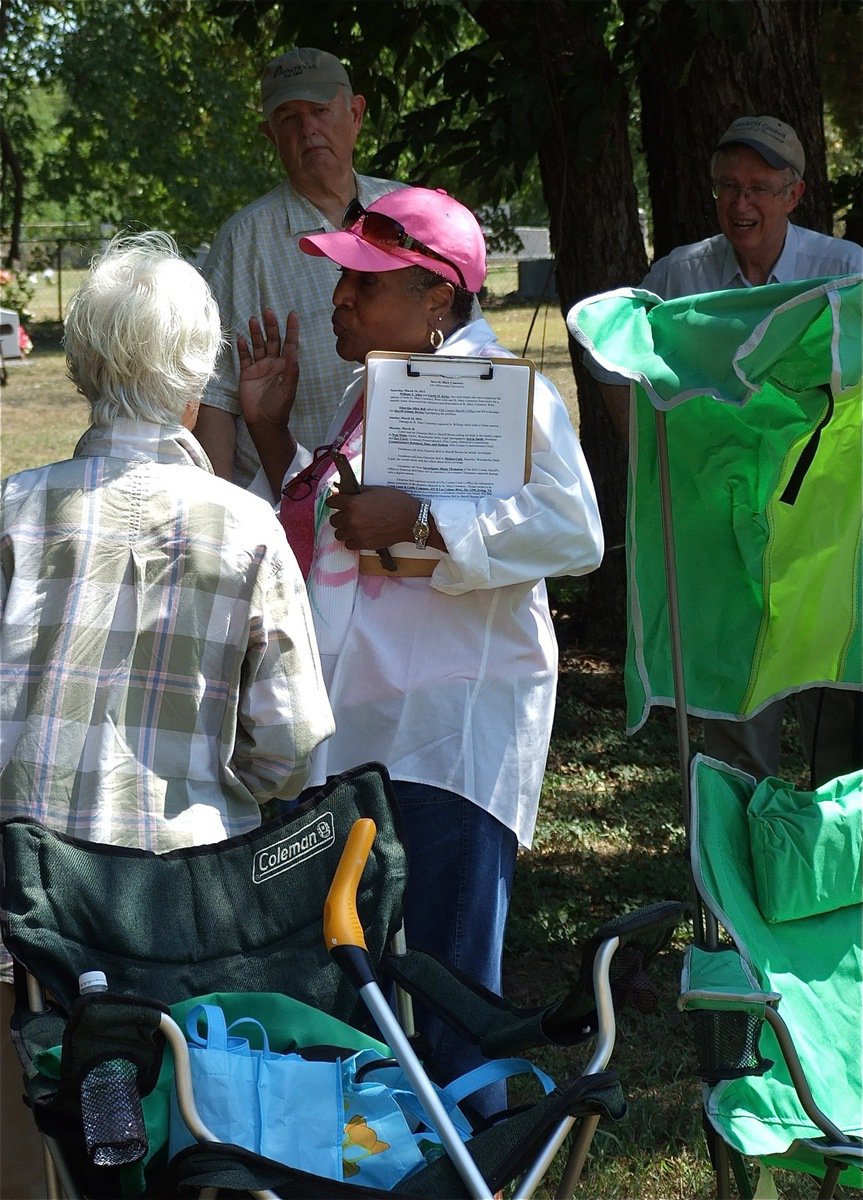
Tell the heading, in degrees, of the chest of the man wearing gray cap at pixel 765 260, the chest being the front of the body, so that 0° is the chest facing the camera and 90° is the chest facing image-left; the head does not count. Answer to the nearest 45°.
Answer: approximately 0°

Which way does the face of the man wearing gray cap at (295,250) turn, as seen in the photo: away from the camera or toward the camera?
toward the camera

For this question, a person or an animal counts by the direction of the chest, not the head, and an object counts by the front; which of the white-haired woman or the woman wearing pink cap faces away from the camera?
the white-haired woman

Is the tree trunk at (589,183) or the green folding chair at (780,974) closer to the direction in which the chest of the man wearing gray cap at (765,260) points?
the green folding chair

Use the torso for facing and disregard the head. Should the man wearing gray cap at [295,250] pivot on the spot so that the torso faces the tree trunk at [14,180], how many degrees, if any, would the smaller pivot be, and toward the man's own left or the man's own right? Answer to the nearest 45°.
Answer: approximately 180°

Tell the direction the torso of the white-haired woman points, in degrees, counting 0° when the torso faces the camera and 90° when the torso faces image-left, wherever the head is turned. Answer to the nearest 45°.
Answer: approximately 180°

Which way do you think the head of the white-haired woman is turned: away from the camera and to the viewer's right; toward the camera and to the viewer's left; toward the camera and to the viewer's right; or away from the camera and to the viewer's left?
away from the camera and to the viewer's right

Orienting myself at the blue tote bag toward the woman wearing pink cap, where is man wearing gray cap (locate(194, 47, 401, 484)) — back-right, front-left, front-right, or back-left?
front-left

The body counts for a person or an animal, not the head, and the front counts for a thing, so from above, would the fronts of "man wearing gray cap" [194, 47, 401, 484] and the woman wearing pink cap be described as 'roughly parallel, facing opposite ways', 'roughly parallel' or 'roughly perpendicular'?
roughly perpendicular

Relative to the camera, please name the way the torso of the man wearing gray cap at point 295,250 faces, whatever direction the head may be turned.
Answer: toward the camera

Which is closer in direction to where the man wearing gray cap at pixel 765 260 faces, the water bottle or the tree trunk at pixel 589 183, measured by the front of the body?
the water bottle

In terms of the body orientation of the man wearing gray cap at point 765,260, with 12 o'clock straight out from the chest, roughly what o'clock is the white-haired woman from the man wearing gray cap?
The white-haired woman is roughly at 1 o'clock from the man wearing gray cap.

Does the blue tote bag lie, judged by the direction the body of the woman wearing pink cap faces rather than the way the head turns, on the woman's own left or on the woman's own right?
on the woman's own left

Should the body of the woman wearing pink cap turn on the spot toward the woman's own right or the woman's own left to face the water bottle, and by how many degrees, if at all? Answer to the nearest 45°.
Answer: approximately 45° to the woman's own left
